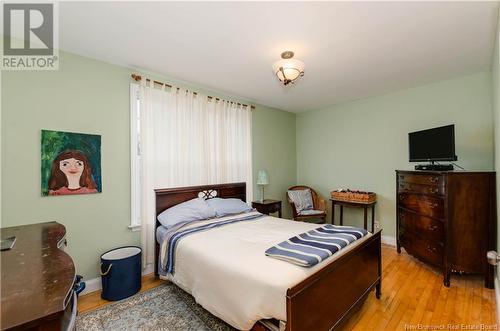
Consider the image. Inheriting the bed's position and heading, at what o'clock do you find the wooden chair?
The wooden chair is roughly at 8 o'clock from the bed.

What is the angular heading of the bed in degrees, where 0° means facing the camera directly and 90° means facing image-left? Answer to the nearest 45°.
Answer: approximately 315°

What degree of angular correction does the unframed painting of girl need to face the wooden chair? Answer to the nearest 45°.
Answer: approximately 45° to its left

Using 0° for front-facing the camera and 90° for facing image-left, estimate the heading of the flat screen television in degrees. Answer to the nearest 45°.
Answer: approximately 45°

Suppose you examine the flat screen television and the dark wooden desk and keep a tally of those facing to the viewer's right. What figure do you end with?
1

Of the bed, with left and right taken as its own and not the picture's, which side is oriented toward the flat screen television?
left

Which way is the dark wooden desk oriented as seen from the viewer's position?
to the viewer's right

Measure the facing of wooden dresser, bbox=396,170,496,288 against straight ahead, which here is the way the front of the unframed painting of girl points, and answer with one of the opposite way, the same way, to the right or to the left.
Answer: the opposite way
